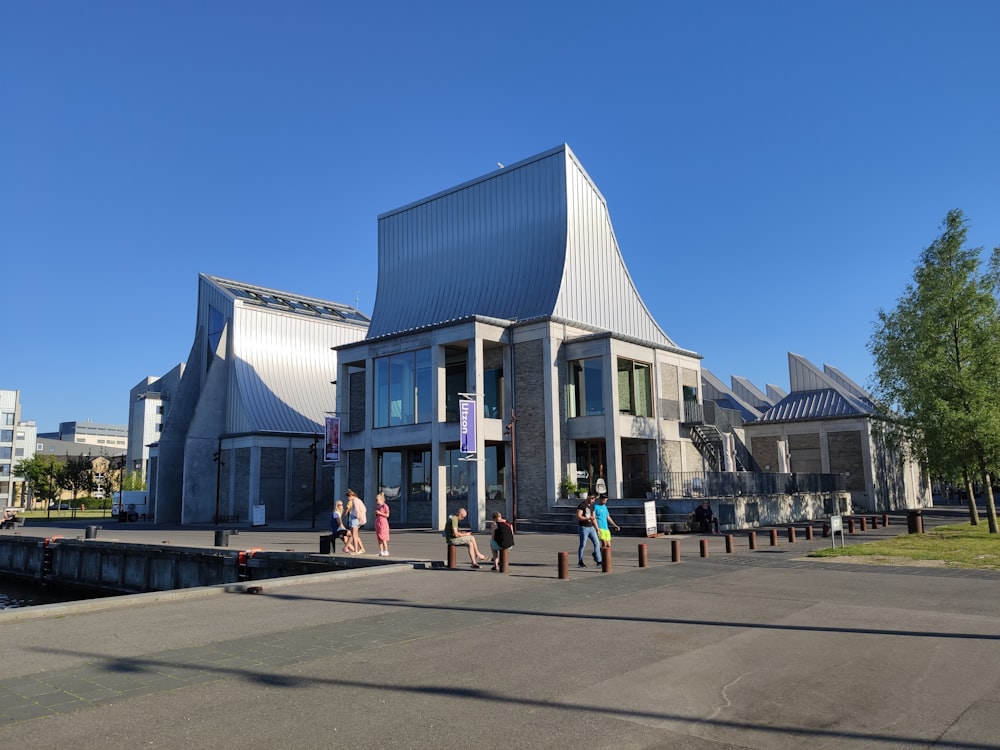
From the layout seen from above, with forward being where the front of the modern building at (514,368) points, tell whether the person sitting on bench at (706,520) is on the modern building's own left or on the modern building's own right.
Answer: on the modern building's own left

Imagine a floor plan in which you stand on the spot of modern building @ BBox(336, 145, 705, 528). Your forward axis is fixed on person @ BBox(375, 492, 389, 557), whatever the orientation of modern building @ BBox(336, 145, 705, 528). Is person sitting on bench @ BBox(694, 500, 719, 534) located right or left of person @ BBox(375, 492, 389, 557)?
left

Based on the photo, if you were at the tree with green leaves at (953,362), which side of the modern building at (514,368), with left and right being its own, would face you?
left

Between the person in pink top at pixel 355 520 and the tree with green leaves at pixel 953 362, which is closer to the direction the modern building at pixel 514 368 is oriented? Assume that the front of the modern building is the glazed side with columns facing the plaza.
the person in pink top

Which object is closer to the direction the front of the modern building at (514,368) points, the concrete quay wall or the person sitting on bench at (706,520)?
the concrete quay wall

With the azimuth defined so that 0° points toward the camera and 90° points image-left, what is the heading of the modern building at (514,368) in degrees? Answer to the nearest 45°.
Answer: approximately 45°
